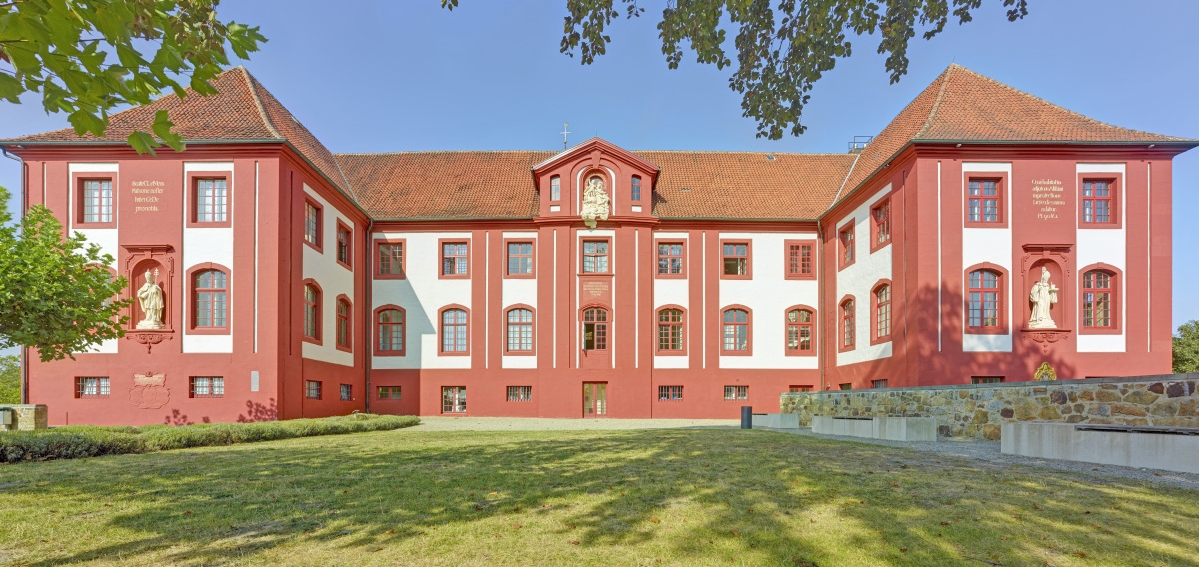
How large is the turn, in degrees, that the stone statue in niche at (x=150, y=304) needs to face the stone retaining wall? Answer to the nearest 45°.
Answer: approximately 45° to its left

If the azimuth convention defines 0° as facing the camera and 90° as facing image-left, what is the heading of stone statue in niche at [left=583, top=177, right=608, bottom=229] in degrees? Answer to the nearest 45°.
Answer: approximately 0°

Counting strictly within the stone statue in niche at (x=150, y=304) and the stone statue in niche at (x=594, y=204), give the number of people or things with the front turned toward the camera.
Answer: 2

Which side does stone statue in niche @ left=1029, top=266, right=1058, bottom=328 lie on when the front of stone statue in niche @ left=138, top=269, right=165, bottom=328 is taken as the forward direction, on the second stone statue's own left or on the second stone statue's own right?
on the second stone statue's own left

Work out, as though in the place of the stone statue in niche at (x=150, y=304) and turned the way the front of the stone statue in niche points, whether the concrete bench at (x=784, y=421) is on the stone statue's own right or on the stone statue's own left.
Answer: on the stone statue's own left

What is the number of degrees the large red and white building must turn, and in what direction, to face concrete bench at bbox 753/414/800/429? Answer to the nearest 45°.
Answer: approximately 45° to its left
